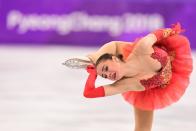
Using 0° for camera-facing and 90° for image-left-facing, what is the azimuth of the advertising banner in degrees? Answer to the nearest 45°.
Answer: approximately 0°

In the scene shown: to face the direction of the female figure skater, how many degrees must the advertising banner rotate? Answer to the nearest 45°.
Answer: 0° — it already faces them
